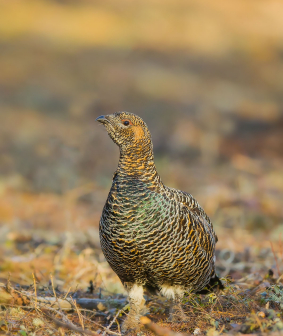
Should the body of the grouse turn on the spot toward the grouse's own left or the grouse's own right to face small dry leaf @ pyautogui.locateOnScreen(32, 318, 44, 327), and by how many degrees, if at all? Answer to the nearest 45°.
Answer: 0° — it already faces it

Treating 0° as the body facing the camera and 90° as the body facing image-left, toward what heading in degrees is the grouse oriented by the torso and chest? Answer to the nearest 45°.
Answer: approximately 45°
